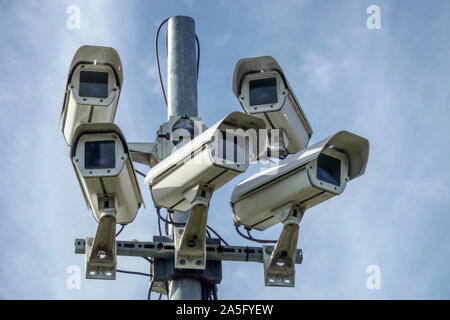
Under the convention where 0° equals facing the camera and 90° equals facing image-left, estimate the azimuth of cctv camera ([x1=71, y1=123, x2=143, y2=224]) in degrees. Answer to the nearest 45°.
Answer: approximately 0°

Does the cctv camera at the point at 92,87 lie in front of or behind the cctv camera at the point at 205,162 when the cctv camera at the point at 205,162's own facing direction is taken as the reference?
behind

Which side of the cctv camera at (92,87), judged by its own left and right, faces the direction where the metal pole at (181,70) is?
left

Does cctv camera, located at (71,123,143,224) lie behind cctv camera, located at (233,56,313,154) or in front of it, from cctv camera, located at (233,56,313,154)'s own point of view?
in front

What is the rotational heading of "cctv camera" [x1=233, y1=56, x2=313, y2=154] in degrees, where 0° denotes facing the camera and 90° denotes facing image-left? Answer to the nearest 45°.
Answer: approximately 45°

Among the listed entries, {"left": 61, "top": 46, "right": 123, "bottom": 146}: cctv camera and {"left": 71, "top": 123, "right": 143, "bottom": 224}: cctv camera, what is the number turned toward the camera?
2

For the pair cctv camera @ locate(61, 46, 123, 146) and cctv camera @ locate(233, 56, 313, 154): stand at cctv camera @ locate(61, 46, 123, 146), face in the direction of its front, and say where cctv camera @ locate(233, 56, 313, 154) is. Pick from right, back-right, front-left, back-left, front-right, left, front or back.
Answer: left

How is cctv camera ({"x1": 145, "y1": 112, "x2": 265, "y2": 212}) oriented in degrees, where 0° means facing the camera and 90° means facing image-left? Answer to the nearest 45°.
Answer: approximately 315°

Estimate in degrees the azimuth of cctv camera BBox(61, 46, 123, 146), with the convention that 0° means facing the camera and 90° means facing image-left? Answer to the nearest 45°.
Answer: approximately 0°
